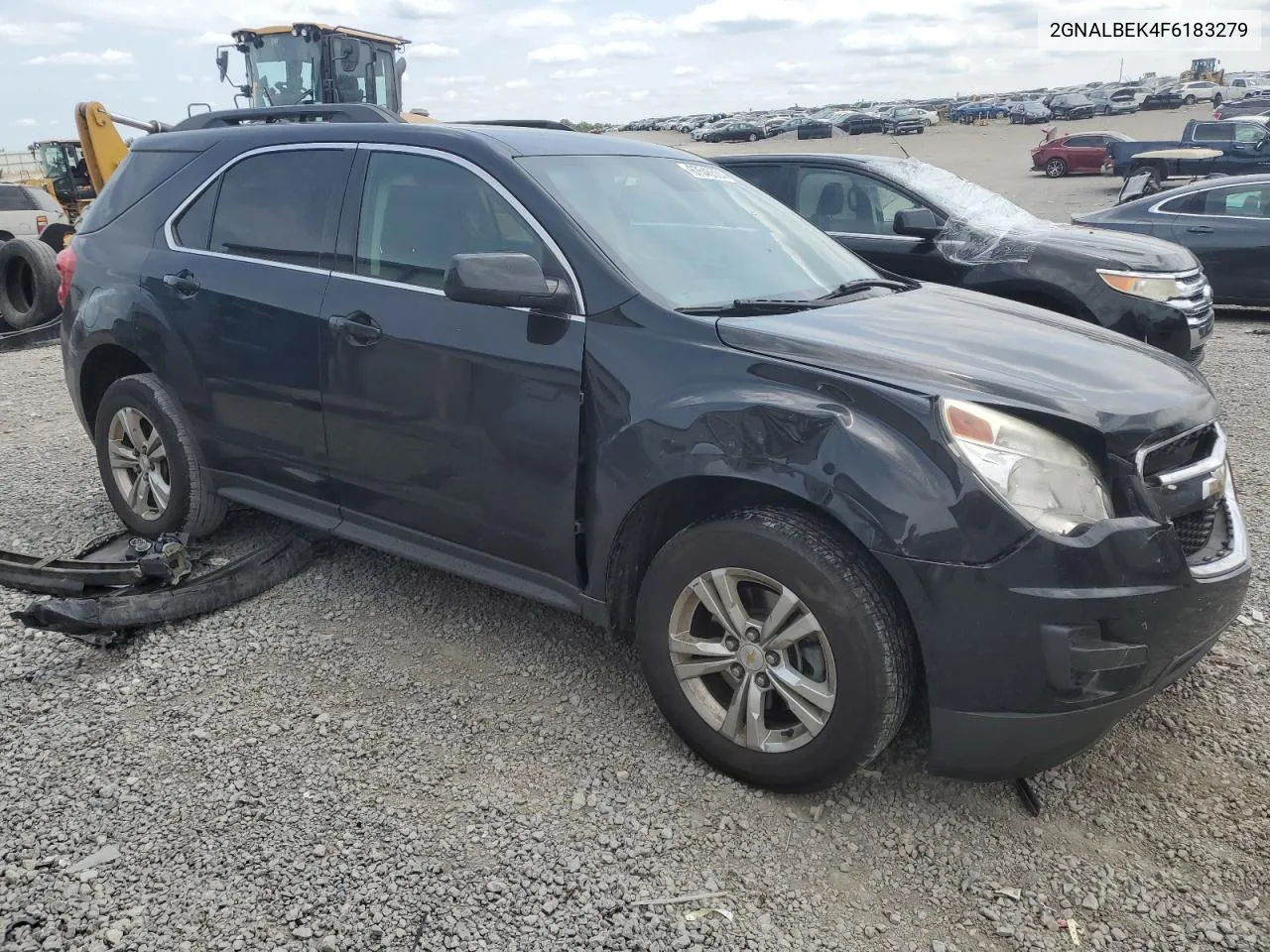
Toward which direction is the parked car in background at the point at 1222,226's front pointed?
to the viewer's right

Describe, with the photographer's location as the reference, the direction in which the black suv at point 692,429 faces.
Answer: facing the viewer and to the right of the viewer

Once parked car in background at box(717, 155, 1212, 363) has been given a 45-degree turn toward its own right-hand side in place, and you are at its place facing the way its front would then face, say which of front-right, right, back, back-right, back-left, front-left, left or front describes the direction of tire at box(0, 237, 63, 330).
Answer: right

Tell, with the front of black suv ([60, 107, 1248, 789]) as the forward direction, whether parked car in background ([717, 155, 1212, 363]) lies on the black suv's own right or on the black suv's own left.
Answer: on the black suv's own left

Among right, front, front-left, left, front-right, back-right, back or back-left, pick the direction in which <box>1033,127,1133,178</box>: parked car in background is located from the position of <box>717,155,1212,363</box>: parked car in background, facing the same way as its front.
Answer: back-left

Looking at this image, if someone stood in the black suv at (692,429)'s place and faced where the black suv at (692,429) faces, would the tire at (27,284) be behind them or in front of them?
behind

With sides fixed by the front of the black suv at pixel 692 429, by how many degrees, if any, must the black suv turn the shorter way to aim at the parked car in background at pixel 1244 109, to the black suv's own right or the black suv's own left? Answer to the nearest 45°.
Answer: approximately 90° to the black suv's own left
